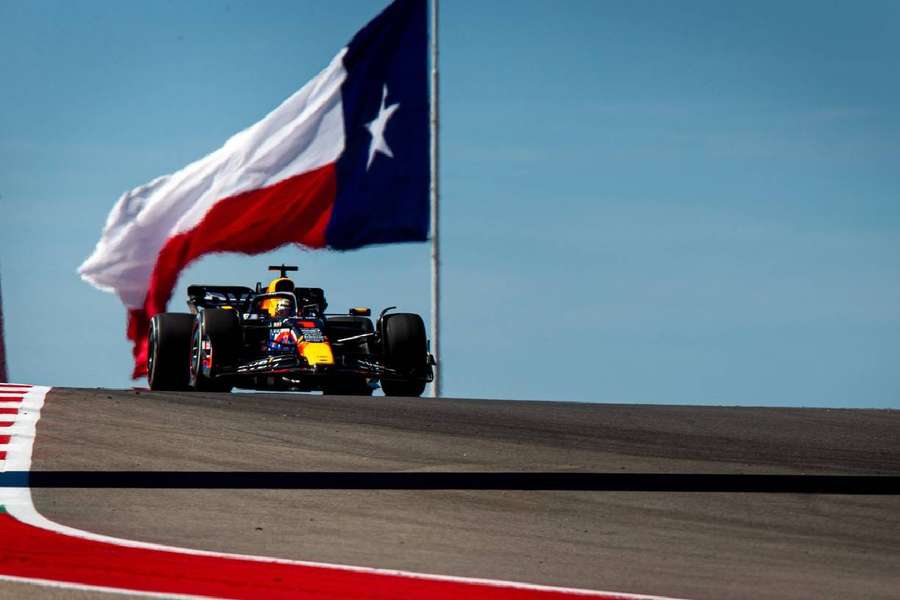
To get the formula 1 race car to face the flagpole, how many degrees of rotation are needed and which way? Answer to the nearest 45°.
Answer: approximately 135° to its left

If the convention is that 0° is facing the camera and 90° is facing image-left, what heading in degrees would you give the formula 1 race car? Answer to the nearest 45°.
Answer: approximately 0°
